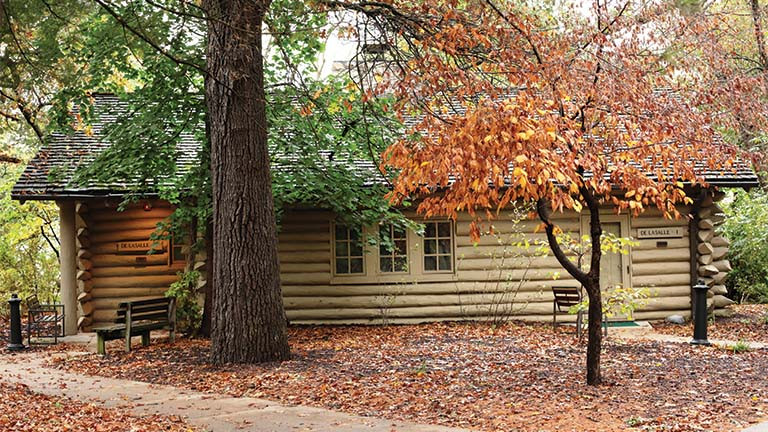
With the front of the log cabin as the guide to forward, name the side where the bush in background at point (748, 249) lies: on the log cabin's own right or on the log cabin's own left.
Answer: on the log cabin's own left

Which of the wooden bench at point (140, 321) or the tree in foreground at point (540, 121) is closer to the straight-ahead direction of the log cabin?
the tree in foreground

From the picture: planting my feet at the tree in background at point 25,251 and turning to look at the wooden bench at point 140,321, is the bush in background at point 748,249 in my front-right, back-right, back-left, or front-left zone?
front-left

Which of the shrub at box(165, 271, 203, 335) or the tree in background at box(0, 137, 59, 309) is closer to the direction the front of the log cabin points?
the shrub

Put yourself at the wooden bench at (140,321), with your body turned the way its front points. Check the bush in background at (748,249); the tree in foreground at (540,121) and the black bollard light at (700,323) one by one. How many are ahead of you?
0

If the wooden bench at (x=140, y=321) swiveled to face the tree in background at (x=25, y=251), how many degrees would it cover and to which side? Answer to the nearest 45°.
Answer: approximately 45° to its right

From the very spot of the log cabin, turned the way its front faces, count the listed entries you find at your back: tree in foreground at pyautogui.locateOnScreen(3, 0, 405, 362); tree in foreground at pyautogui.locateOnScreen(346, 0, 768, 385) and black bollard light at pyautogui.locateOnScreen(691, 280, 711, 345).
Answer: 0

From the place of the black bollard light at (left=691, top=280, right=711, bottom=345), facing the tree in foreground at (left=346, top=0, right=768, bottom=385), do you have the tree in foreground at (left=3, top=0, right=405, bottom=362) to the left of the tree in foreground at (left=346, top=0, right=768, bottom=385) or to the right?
right

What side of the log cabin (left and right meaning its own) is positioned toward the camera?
front

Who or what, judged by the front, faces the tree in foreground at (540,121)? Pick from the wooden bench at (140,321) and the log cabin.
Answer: the log cabin

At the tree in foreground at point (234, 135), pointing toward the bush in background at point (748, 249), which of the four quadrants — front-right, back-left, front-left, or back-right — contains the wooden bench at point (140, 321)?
back-left

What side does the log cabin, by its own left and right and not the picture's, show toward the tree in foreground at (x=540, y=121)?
front
